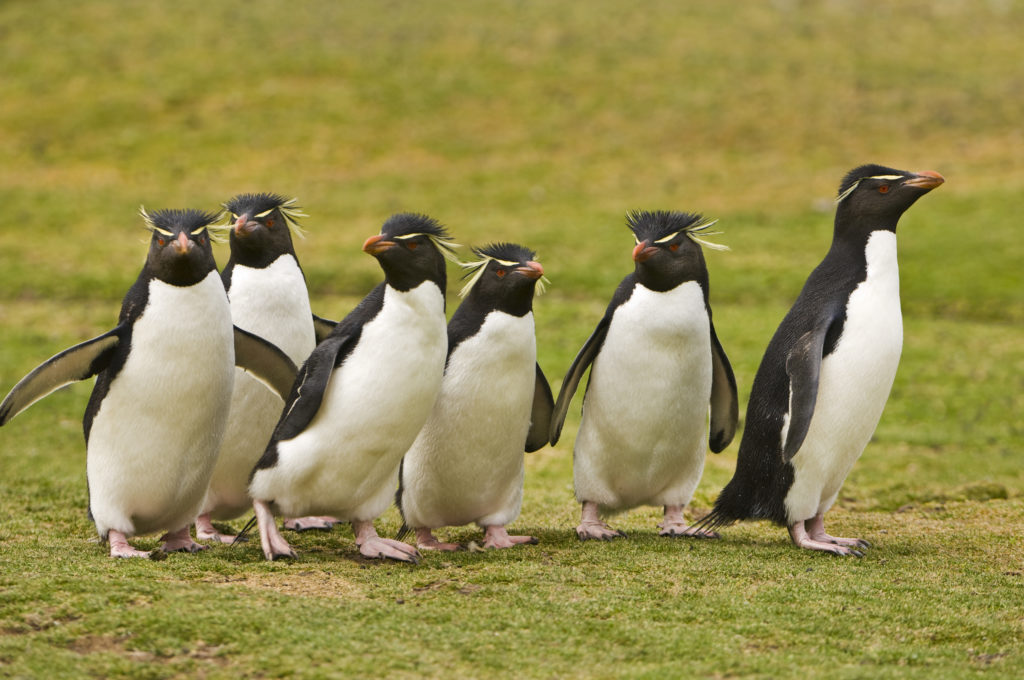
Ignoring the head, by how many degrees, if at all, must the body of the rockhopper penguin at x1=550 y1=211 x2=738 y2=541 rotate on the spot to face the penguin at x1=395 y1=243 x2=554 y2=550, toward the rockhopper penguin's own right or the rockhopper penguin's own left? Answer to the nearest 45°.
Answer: approximately 45° to the rockhopper penguin's own right

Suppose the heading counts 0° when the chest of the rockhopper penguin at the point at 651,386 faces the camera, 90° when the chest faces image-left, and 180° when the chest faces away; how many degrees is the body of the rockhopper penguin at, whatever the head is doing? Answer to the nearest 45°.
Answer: approximately 0°

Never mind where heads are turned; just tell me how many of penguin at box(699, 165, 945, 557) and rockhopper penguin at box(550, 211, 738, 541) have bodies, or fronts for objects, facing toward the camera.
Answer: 1

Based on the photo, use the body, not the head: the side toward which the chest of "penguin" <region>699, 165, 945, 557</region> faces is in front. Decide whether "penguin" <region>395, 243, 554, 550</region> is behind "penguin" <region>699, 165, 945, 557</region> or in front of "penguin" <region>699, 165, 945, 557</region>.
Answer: behind

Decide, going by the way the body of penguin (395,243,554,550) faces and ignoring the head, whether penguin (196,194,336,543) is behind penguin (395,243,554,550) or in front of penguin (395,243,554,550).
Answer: behind

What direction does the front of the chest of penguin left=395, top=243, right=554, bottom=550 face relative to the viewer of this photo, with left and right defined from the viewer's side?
facing the viewer and to the right of the viewer

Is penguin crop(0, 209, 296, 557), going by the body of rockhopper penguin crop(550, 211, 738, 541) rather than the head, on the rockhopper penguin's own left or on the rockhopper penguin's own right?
on the rockhopper penguin's own right

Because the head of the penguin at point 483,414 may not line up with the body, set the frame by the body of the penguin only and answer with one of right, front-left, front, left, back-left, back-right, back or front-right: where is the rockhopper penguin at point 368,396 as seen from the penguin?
right

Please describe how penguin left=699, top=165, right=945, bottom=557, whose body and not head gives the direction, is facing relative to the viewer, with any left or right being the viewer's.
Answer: facing to the right of the viewer

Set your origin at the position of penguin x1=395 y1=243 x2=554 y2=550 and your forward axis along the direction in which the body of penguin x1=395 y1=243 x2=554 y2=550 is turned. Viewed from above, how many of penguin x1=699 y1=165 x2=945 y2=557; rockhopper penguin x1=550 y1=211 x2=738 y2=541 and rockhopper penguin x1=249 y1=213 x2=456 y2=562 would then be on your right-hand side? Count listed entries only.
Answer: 1
